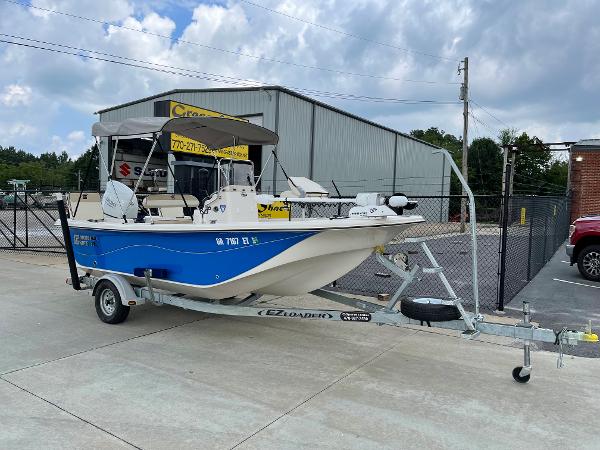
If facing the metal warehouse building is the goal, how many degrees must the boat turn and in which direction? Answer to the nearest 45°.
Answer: approximately 135° to its left

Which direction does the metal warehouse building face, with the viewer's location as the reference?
facing the viewer and to the left of the viewer

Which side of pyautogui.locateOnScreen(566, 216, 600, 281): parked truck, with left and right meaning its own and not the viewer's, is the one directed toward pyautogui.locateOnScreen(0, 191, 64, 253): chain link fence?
front

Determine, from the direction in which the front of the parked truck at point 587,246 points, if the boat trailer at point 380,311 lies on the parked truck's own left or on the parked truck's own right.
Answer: on the parked truck's own left

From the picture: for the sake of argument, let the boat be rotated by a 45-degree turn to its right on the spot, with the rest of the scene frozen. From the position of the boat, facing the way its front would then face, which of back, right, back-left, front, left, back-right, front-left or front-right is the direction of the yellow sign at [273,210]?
back

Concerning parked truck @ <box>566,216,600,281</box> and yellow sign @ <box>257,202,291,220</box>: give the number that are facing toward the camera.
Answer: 1

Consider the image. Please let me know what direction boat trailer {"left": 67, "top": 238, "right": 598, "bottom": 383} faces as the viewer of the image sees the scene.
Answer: facing the viewer and to the right of the viewer

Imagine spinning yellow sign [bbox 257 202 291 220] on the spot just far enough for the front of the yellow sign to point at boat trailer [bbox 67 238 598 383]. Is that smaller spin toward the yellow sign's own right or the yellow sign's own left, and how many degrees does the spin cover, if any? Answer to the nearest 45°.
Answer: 0° — it already faces it

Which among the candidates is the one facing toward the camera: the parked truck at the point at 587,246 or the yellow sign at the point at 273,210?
the yellow sign

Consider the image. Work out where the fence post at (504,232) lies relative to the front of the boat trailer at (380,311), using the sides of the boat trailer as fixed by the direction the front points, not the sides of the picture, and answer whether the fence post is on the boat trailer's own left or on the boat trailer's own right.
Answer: on the boat trailer's own left

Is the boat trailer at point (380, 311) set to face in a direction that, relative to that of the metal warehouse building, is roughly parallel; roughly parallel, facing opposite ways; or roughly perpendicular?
roughly perpendicular

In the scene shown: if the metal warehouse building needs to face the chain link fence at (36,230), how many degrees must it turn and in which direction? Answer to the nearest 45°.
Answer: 0° — it already faces it

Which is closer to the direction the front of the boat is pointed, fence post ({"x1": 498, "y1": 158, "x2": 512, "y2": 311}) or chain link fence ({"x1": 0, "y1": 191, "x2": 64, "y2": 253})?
the fence post

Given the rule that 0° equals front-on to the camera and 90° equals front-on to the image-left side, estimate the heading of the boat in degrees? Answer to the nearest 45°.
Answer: approximately 315°
